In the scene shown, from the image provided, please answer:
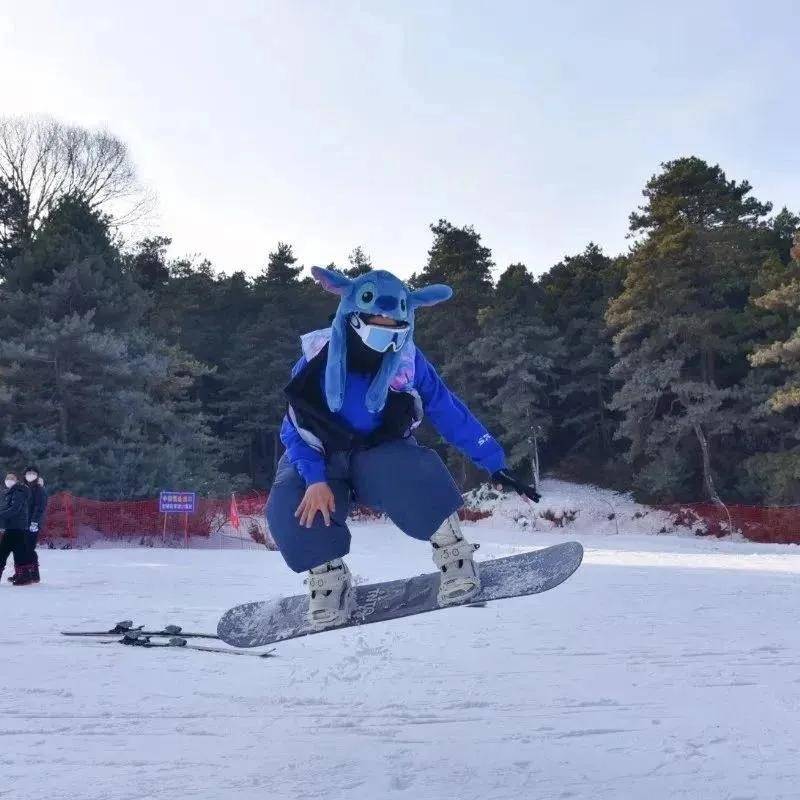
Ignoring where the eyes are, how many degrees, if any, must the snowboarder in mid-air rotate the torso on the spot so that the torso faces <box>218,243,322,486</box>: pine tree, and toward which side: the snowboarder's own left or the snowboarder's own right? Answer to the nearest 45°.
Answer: approximately 180°

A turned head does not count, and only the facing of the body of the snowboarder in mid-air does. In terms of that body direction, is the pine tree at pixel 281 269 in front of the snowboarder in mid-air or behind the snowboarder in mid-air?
behind

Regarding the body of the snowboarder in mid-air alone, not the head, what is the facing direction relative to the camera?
toward the camera

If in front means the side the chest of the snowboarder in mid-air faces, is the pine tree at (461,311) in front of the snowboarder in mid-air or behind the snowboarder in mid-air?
behind

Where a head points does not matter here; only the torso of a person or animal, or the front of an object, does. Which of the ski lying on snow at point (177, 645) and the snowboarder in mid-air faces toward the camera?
the snowboarder in mid-air

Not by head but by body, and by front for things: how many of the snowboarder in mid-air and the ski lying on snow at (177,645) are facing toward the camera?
1

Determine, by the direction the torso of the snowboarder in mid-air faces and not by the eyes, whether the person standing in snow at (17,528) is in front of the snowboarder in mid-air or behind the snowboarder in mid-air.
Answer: behind

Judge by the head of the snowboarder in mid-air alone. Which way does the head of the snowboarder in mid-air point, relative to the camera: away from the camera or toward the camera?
toward the camera

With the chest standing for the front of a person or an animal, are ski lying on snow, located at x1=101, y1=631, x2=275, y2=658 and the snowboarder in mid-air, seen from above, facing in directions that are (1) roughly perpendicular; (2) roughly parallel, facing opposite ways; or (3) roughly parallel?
roughly perpendicular
